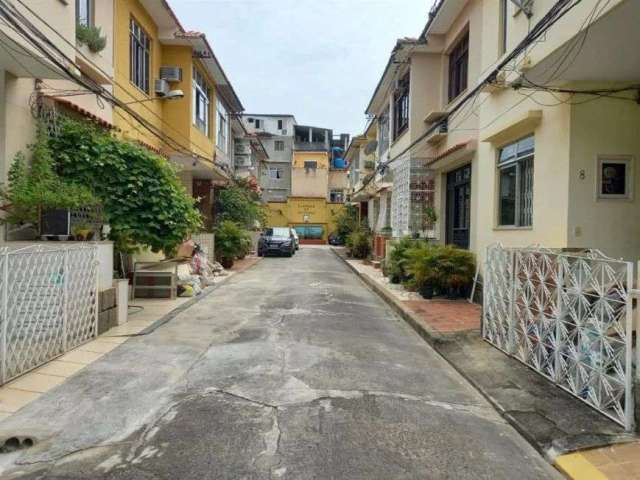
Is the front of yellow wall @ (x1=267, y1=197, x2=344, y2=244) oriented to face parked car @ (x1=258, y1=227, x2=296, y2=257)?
yes

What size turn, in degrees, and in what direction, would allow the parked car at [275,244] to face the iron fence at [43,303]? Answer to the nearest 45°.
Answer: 0° — it already faces it

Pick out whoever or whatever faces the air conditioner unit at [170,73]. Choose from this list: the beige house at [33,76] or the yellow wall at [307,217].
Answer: the yellow wall

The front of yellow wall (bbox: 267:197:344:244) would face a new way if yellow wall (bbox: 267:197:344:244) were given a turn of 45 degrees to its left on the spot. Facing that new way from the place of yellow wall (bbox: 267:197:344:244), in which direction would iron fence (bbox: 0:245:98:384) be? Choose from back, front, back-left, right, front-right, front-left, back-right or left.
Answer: front-right

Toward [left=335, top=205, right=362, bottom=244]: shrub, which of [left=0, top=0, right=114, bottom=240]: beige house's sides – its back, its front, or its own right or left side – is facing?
left

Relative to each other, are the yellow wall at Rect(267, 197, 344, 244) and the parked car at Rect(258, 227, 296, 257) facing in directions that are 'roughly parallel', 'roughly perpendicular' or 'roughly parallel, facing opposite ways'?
roughly parallel

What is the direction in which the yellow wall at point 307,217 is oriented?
toward the camera

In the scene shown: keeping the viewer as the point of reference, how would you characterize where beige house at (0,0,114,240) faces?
facing the viewer and to the right of the viewer

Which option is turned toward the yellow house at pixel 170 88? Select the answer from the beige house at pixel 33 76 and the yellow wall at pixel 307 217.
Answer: the yellow wall at pixel 307 217

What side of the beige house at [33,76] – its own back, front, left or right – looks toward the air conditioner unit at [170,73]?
left

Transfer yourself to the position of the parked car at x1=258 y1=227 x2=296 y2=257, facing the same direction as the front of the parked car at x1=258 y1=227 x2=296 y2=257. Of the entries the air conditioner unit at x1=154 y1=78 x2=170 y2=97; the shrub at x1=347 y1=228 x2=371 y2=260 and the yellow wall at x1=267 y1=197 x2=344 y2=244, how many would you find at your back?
1

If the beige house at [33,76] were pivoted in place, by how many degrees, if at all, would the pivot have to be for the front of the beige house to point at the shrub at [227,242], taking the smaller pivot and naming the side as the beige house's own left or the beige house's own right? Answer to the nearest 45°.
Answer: approximately 90° to the beige house's own left

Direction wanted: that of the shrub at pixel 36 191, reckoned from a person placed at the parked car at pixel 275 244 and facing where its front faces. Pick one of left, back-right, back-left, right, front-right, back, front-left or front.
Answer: front

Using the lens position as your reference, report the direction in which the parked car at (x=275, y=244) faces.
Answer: facing the viewer

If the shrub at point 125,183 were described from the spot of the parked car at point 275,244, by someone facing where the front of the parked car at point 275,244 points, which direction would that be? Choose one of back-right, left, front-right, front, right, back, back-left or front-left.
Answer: front

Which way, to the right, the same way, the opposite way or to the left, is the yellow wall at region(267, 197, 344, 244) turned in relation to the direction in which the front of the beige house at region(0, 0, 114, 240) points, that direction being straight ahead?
to the right

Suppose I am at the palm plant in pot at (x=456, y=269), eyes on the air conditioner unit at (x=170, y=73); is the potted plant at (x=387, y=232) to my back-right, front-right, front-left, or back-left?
front-right

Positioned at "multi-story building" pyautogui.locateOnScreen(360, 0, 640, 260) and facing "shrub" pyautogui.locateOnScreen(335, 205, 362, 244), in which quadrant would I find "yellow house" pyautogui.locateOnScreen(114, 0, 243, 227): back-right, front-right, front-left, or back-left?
front-left

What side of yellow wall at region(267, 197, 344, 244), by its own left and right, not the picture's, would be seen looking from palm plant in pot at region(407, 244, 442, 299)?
front
